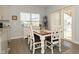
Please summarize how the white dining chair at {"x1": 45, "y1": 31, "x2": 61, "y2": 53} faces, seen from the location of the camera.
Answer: facing away from the viewer and to the left of the viewer

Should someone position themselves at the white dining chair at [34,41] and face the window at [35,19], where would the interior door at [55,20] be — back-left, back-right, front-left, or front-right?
front-right

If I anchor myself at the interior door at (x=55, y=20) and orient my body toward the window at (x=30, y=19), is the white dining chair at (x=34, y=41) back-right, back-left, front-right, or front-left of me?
front-left
